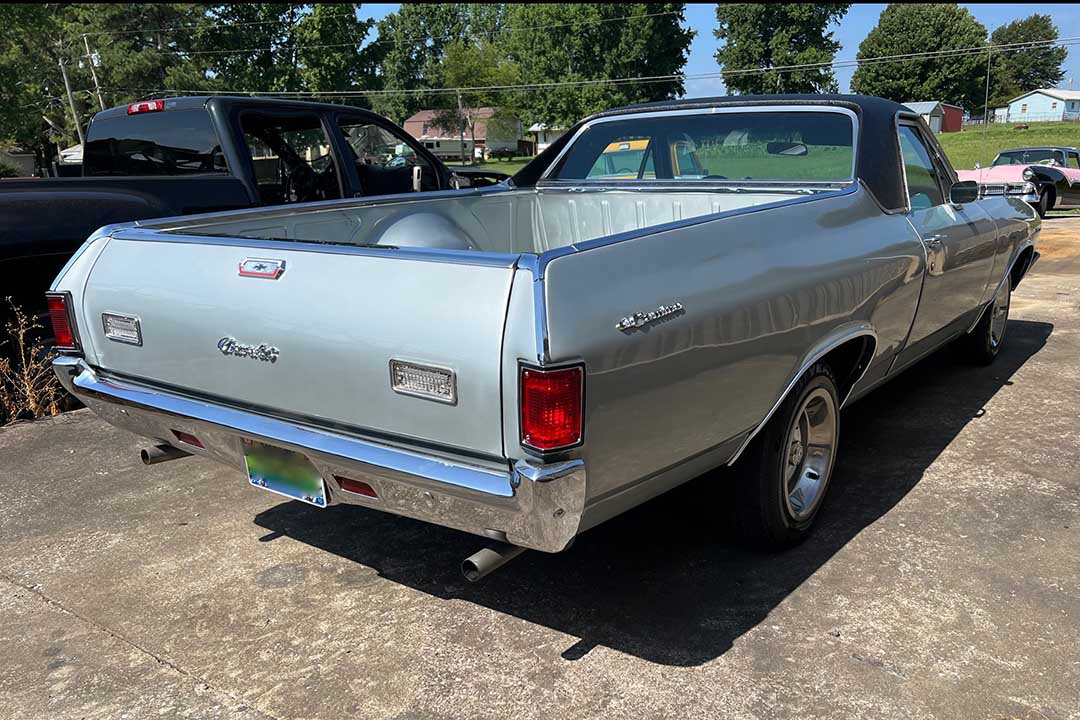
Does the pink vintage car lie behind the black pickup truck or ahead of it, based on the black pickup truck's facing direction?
ahead

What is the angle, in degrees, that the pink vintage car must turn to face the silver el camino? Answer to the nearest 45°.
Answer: approximately 45° to its left

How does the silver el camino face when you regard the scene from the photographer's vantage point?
facing away from the viewer and to the right of the viewer

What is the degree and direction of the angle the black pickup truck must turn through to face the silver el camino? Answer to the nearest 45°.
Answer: approximately 135° to its right

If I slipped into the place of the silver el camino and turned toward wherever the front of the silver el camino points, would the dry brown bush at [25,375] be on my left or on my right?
on my left

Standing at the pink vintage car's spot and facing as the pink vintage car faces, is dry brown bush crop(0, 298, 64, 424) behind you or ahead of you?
ahead

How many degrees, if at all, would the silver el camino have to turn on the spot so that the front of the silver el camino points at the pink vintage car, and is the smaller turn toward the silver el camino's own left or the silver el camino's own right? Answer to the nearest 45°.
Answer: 0° — it already faces it

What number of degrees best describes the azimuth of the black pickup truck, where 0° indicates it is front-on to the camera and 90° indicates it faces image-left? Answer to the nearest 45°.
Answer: approximately 225°

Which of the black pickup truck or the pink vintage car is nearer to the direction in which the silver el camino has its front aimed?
the pink vintage car

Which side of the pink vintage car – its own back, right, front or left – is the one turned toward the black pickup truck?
front

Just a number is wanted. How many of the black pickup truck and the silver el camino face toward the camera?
0

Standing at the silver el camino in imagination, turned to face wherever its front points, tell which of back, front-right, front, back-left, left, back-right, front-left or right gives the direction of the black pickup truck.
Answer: left
